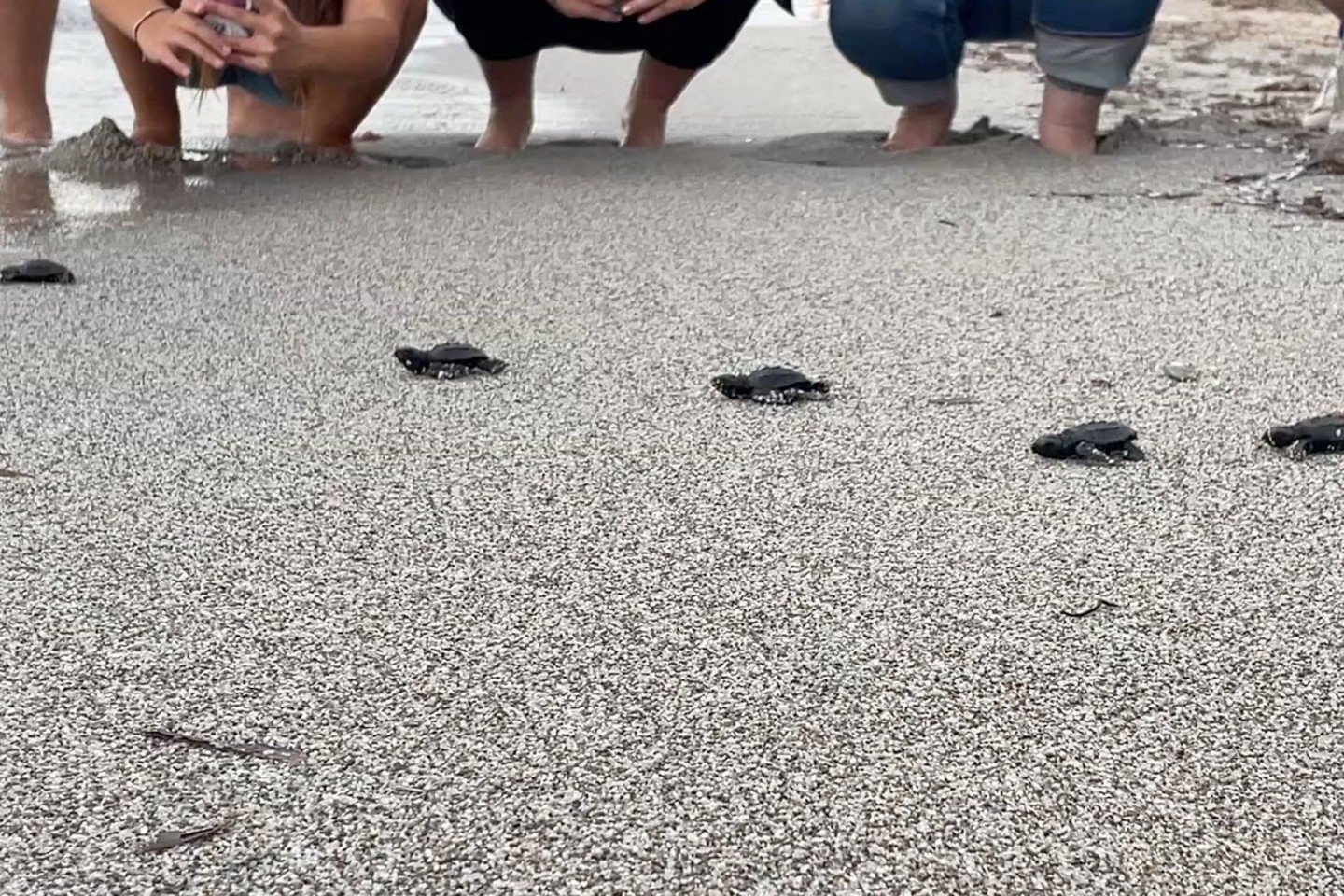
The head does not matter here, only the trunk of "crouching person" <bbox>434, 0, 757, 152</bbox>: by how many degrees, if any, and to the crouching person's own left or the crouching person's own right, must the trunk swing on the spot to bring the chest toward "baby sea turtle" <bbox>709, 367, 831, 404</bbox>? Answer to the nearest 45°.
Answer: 0° — they already face it

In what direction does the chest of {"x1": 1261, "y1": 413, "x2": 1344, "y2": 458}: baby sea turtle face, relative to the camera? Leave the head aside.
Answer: to the viewer's left

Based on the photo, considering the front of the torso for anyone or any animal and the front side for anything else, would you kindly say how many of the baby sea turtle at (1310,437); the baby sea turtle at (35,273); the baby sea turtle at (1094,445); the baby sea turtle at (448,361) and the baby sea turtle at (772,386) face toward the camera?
0

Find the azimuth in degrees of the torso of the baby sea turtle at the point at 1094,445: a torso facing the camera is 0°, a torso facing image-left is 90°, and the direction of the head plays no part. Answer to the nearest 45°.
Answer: approximately 90°

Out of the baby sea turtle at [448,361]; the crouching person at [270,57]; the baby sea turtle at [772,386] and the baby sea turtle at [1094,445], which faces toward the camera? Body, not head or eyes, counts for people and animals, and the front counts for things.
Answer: the crouching person

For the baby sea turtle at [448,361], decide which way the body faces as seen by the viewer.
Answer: to the viewer's left

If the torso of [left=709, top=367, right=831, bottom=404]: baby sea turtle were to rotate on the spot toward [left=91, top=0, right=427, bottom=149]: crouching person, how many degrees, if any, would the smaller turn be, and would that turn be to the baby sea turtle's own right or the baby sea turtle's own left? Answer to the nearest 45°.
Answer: approximately 45° to the baby sea turtle's own right

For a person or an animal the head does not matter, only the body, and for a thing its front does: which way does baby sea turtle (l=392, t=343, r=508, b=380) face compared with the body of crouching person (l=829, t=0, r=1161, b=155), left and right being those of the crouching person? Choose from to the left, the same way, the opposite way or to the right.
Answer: to the right

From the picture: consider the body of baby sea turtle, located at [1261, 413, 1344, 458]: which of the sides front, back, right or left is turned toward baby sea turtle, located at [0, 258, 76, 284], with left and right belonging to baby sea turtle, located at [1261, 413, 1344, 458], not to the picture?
front

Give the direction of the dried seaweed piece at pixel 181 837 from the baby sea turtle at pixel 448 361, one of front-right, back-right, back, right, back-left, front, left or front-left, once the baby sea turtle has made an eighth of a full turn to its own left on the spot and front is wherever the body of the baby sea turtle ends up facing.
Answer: front-left

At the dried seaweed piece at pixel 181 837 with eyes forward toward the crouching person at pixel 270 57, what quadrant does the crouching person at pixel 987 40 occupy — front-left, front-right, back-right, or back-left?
front-right

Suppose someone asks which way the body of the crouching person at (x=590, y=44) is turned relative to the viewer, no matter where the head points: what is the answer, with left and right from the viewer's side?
facing the viewer

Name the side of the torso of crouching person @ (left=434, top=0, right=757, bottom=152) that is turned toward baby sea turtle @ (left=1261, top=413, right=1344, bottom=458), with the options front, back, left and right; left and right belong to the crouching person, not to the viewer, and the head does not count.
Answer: front

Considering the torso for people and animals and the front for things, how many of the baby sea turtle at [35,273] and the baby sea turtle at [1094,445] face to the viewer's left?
2

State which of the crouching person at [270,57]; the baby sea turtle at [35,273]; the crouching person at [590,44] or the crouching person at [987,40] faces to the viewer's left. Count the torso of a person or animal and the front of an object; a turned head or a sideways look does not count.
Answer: the baby sea turtle

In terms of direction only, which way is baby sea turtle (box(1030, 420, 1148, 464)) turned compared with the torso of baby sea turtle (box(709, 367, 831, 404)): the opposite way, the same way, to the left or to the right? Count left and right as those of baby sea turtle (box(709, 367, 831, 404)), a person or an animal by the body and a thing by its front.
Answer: the same way

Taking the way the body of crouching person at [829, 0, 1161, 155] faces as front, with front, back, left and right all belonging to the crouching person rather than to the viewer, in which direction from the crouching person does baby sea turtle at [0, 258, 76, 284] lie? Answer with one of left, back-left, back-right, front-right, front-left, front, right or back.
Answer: front-right

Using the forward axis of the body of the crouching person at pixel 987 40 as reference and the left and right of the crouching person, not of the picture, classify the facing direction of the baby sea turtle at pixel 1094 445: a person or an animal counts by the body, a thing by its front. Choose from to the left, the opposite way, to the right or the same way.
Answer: to the right

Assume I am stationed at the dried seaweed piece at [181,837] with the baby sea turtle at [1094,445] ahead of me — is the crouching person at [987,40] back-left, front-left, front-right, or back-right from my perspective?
front-left
